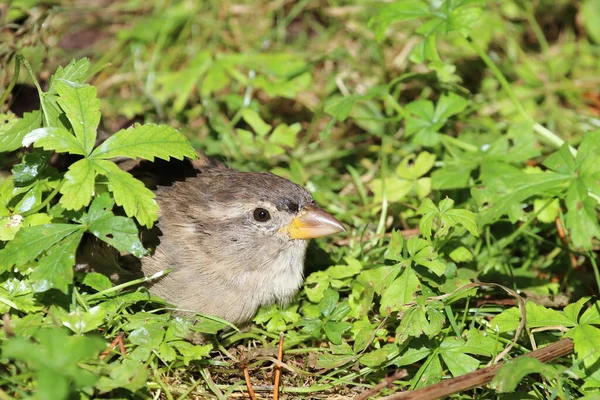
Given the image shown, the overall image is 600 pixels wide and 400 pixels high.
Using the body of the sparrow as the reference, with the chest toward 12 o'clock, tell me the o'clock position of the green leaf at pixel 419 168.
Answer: The green leaf is roughly at 11 o'clock from the sparrow.

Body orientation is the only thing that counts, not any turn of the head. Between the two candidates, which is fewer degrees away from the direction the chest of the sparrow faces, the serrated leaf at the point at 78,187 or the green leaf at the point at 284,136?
the green leaf

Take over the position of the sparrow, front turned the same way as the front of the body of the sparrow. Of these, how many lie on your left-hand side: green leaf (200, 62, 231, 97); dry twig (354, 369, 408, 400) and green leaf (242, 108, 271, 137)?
2

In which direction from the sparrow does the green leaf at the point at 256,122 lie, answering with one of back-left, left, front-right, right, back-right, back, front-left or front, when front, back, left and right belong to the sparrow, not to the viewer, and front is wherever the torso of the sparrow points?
left

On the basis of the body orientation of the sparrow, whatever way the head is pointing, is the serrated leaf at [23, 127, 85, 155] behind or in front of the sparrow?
behind

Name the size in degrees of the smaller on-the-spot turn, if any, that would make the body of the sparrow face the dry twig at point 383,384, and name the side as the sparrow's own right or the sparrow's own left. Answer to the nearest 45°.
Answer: approximately 45° to the sparrow's own right

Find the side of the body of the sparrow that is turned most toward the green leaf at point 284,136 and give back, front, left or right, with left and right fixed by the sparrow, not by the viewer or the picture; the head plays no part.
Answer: left

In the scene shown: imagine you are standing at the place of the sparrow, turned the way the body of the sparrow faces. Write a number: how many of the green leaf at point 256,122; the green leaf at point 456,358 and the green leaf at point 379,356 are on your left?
1

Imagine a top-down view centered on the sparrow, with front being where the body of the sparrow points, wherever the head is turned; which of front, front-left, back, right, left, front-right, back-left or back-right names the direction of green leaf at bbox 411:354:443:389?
front-right

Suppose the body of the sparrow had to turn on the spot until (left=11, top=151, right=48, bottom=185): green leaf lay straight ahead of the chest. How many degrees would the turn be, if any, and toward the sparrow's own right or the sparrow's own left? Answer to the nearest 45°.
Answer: approximately 180°

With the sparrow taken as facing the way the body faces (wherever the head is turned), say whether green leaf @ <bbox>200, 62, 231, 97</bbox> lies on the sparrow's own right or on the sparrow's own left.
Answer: on the sparrow's own left

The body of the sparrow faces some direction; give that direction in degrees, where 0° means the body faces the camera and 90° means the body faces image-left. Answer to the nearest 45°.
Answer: approximately 270°

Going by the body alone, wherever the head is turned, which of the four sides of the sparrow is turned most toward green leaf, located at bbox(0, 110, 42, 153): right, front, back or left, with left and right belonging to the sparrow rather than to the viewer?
back

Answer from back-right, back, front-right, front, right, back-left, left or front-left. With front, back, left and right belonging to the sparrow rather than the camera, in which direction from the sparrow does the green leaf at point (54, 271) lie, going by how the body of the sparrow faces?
back-right
